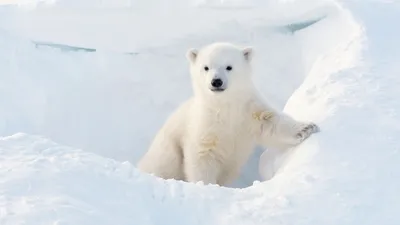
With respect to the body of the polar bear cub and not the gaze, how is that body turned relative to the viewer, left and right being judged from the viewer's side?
facing the viewer
